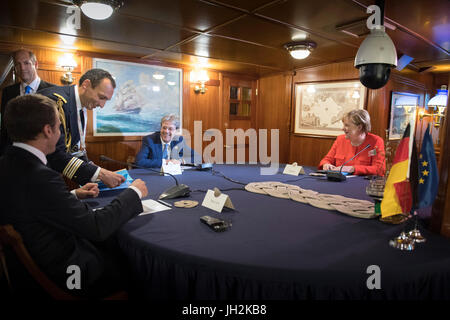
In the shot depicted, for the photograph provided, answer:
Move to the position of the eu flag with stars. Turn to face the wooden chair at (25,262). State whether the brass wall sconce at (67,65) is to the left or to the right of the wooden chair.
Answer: right

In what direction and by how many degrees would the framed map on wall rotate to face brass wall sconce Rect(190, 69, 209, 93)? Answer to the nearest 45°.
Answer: approximately 45° to its right

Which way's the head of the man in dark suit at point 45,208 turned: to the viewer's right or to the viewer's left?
to the viewer's right

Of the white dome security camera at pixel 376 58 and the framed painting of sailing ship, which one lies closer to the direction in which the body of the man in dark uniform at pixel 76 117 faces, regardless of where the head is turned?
the white dome security camera

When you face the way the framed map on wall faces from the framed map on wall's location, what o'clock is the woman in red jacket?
The woman in red jacket is roughly at 10 o'clock from the framed map on wall.

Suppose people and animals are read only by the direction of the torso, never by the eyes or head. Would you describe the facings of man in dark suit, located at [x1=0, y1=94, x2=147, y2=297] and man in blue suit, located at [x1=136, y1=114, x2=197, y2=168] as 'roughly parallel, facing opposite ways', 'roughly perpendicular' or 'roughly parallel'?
roughly perpendicular

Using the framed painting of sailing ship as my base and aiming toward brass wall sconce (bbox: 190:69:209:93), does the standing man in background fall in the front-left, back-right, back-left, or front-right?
back-right

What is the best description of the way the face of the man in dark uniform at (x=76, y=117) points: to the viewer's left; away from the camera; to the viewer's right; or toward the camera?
to the viewer's right
